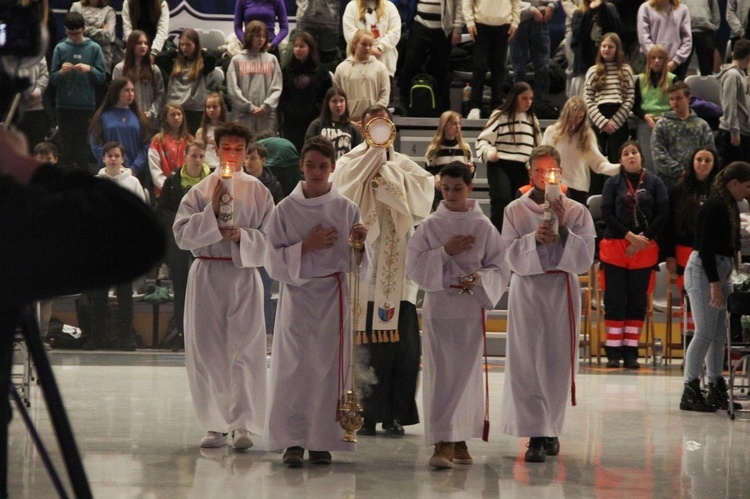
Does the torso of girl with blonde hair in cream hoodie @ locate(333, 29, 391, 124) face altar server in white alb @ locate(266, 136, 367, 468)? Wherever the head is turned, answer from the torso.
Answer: yes

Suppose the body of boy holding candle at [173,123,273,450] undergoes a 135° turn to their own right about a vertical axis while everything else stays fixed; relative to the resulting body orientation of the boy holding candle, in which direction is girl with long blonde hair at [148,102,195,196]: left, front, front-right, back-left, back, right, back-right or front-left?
front-right

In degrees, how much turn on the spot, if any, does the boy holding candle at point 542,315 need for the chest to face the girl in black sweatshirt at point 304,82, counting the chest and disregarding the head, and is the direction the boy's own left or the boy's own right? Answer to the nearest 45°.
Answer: approximately 135° to the boy's own right

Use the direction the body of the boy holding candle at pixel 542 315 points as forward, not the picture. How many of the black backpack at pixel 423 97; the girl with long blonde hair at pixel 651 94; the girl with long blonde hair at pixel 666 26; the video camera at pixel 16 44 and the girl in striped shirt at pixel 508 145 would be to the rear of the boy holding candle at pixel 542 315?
4

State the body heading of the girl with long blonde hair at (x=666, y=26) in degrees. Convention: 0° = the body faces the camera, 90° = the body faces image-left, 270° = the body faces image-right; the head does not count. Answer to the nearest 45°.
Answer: approximately 0°

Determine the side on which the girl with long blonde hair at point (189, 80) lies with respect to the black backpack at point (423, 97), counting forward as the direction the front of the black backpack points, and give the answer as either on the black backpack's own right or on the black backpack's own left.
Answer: on the black backpack's own right

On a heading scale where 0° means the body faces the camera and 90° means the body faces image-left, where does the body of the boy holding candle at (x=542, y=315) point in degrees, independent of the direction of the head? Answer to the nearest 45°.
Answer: approximately 0°

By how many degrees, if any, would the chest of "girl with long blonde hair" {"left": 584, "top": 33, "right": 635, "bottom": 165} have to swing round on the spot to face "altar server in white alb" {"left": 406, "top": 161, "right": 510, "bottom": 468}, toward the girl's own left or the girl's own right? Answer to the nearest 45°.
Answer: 0° — they already face them

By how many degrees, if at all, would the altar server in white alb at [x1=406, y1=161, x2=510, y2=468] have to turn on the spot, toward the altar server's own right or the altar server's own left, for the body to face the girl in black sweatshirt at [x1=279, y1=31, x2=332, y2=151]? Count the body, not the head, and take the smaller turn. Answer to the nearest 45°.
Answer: approximately 180°

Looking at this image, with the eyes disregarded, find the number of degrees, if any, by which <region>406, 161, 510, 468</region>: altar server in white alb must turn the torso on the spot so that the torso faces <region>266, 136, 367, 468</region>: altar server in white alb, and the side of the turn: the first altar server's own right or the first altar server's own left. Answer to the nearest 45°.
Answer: approximately 90° to the first altar server's own right
